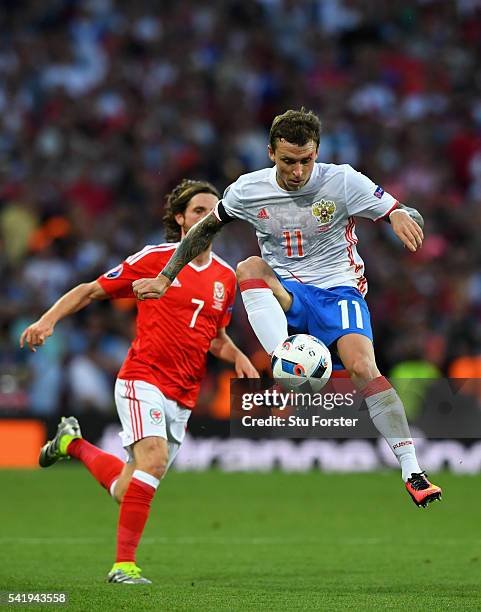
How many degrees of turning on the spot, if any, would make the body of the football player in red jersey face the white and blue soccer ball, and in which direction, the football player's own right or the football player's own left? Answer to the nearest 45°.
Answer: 0° — they already face it

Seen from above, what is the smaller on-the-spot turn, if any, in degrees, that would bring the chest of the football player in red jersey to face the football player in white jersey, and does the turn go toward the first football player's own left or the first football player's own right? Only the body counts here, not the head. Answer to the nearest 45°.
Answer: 0° — they already face them

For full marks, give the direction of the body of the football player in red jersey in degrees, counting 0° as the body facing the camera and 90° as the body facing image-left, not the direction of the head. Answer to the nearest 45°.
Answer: approximately 315°
